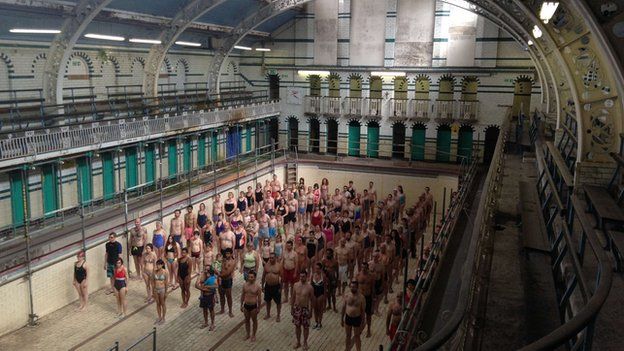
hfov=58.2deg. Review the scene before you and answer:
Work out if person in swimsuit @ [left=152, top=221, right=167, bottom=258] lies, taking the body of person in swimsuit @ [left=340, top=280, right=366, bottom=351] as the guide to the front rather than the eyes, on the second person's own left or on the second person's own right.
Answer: on the second person's own right

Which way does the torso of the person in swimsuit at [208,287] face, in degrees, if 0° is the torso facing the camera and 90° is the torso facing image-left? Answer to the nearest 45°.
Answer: approximately 0°

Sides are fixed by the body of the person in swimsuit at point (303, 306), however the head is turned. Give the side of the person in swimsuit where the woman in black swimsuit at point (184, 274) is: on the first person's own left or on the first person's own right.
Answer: on the first person's own right

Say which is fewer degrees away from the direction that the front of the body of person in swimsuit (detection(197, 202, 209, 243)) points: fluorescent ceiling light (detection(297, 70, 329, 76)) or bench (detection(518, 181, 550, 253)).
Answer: the bench

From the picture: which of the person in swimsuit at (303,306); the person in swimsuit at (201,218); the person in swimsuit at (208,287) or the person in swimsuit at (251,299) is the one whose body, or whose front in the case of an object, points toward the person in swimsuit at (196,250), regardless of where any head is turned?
the person in swimsuit at (201,218)

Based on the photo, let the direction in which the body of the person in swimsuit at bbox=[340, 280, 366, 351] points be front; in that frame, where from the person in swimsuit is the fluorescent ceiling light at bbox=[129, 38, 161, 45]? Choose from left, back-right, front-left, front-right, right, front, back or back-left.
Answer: back-right

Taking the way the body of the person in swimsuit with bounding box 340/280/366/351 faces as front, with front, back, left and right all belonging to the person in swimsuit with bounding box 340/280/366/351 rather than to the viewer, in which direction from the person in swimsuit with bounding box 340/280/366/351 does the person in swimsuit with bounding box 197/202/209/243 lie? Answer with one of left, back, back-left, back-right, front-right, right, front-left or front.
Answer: back-right

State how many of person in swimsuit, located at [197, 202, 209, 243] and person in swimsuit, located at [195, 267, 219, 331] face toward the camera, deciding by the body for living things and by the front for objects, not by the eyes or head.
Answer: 2

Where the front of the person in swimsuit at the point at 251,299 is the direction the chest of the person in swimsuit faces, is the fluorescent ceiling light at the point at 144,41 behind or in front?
behind

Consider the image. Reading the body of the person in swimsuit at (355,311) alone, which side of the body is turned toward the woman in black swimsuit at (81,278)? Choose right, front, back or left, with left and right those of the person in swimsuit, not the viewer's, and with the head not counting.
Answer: right

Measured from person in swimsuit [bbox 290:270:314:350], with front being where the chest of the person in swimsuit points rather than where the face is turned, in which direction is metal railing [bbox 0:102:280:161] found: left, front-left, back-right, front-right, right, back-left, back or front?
back-right

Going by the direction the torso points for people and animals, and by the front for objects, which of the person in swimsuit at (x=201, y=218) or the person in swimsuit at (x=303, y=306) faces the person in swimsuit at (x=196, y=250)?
the person in swimsuit at (x=201, y=218)

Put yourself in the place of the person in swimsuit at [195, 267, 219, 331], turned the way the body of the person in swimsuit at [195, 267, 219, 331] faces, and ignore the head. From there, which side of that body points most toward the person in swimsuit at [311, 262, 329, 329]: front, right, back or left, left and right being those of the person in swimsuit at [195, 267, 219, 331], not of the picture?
left

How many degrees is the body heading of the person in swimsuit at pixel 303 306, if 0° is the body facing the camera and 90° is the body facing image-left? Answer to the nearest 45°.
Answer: approximately 0°
